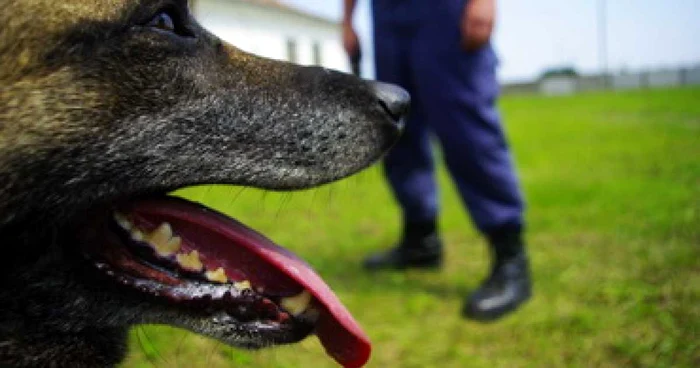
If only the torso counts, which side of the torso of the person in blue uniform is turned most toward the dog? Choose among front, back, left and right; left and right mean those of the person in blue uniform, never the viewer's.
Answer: front

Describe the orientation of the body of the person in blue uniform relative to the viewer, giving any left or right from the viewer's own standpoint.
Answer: facing the viewer and to the left of the viewer
